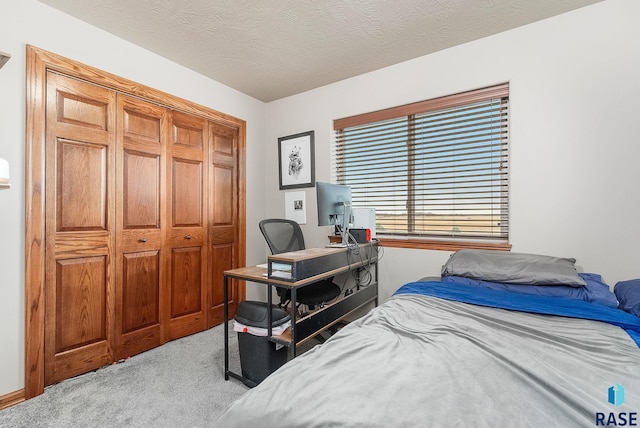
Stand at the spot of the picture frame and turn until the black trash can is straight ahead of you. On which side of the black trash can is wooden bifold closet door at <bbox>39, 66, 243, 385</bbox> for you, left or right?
right

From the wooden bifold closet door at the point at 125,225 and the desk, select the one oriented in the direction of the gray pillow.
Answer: the wooden bifold closet door

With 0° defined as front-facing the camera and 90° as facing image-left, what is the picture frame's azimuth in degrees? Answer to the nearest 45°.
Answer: approximately 45°

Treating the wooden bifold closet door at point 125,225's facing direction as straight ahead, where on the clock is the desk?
The desk is roughly at 12 o'clock from the wooden bifold closet door.

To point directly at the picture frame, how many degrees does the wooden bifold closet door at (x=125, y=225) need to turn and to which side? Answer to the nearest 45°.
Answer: approximately 45° to its left

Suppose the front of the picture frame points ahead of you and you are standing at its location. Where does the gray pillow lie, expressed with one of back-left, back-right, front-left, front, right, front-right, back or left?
left

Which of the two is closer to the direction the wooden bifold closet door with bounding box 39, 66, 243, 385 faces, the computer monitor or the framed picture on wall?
the computer monitor

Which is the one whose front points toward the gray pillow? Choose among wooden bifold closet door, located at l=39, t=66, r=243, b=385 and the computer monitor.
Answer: the wooden bifold closet door

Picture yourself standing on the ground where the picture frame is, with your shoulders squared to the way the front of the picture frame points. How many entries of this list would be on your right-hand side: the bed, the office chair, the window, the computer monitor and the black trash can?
0

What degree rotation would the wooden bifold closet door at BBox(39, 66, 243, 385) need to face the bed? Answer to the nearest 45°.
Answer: approximately 45° to its right

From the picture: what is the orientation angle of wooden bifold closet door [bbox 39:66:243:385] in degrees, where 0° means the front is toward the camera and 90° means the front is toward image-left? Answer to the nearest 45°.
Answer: approximately 315°

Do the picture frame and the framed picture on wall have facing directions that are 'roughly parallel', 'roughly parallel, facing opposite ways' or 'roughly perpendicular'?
roughly parallel

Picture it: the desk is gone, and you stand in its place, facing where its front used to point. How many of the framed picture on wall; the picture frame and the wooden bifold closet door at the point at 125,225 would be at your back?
0

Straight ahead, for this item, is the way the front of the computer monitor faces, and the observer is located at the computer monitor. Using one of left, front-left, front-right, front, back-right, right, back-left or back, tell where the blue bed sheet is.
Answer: back

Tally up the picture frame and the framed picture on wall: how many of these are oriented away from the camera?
0

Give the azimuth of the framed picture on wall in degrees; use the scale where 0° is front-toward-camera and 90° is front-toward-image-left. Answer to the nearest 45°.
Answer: approximately 45°

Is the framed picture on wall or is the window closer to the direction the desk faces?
the framed picture on wall

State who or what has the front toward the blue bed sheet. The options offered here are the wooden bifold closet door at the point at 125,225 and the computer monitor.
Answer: the wooden bifold closet door

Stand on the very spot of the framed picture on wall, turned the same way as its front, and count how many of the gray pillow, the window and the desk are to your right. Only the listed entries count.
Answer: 0

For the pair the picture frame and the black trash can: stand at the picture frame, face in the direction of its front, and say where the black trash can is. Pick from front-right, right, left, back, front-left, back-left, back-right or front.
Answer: front-left

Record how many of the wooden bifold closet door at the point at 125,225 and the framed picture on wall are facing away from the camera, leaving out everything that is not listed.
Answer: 0

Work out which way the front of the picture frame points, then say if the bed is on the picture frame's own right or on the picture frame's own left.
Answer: on the picture frame's own left
